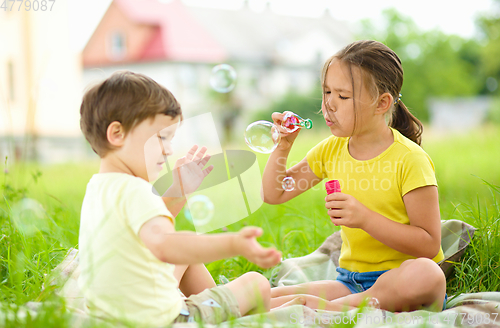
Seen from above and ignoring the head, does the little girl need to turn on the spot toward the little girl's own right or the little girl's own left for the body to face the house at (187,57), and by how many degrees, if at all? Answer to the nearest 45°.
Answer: approximately 135° to the little girl's own right

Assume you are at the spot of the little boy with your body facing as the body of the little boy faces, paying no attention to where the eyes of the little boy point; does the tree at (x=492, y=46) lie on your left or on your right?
on your left

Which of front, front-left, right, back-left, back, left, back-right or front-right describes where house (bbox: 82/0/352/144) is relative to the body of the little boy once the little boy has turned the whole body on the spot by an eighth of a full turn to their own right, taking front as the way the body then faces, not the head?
back-left

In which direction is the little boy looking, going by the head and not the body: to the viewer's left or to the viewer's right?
to the viewer's right

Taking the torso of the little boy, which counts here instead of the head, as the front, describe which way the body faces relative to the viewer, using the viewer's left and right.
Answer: facing to the right of the viewer

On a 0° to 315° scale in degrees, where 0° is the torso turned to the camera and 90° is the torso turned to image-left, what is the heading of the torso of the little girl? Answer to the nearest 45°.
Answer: approximately 45°

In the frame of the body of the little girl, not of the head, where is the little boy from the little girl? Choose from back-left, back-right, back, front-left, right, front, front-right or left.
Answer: front

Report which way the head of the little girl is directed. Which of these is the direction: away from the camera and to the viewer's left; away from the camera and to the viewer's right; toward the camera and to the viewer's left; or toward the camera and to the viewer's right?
toward the camera and to the viewer's left

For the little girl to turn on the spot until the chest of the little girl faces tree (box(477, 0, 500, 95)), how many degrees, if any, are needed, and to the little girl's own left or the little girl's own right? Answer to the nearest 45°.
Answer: approximately 135° to the little girl's own right

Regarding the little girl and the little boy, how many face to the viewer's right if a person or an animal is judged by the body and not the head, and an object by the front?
1
